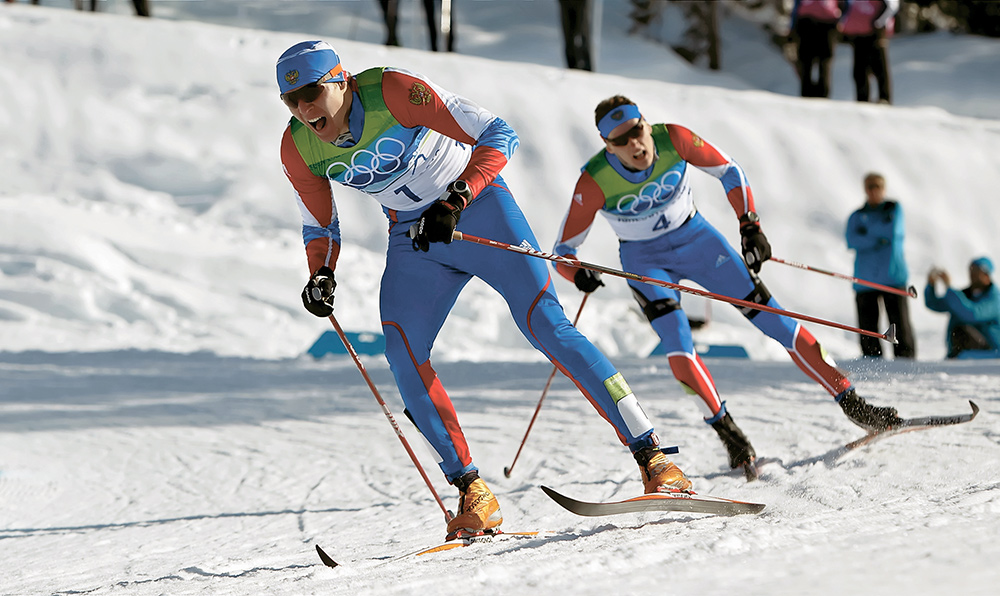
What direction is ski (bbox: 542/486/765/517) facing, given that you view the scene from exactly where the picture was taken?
facing to the left of the viewer

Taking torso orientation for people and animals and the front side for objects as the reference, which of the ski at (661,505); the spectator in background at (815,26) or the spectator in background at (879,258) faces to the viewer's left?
the ski

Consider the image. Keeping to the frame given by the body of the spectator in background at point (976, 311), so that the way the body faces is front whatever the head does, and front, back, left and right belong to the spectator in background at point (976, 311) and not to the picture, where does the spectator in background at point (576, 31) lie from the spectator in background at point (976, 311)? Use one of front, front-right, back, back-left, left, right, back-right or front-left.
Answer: right

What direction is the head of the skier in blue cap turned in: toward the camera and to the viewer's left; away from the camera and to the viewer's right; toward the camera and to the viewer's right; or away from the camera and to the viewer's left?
toward the camera and to the viewer's left

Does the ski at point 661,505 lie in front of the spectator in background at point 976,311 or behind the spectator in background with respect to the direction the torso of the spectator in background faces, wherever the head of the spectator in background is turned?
in front

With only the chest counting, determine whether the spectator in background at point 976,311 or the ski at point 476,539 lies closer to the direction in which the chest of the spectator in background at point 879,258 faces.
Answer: the ski

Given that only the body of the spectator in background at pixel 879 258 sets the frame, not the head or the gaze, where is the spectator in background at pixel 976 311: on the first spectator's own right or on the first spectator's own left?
on the first spectator's own left

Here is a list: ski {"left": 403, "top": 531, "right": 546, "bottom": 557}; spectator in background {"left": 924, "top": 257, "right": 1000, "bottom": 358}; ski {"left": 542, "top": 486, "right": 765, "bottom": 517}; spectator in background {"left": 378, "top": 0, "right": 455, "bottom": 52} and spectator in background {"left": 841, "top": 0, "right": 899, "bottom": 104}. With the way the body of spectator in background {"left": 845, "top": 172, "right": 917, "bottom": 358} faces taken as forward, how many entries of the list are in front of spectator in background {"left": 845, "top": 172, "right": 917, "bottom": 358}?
2

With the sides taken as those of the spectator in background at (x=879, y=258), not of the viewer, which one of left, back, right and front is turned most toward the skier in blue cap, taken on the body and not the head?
front

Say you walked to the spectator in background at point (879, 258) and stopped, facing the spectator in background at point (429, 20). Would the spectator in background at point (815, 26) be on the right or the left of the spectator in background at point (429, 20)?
right

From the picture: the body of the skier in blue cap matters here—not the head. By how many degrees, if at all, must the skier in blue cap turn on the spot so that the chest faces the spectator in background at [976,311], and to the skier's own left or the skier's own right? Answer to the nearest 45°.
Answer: approximately 180°

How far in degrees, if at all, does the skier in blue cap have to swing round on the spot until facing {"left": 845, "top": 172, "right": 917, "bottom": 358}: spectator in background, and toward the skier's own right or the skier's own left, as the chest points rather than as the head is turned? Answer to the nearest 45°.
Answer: approximately 180°

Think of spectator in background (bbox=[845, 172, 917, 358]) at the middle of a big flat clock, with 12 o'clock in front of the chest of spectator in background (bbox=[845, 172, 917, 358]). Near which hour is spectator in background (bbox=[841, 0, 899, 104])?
spectator in background (bbox=[841, 0, 899, 104]) is roughly at 6 o'clock from spectator in background (bbox=[845, 172, 917, 358]).

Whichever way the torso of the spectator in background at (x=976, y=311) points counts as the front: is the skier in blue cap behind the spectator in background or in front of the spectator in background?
in front
